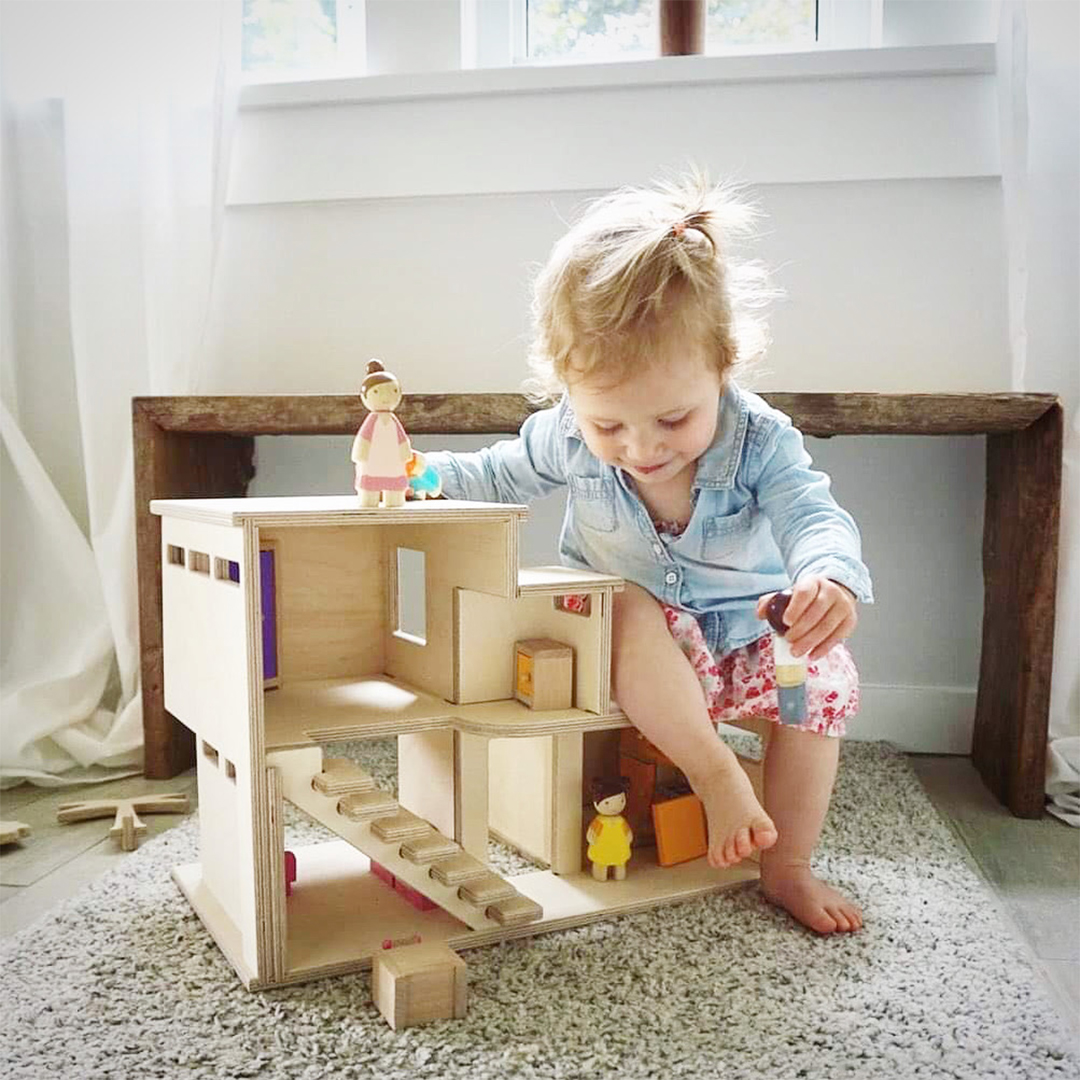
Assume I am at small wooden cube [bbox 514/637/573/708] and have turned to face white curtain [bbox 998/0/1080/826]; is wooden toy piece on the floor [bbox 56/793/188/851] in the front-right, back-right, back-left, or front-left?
back-left

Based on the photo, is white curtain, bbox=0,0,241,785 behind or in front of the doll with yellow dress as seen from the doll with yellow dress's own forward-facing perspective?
behind

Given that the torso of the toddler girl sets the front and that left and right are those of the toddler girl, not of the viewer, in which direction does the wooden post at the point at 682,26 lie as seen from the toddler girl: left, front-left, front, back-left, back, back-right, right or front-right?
back

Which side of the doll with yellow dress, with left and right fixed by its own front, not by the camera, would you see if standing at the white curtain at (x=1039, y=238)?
left

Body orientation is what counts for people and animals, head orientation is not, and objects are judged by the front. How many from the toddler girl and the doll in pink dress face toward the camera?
2

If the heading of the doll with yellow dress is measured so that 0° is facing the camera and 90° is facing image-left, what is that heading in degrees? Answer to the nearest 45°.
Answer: approximately 315°
